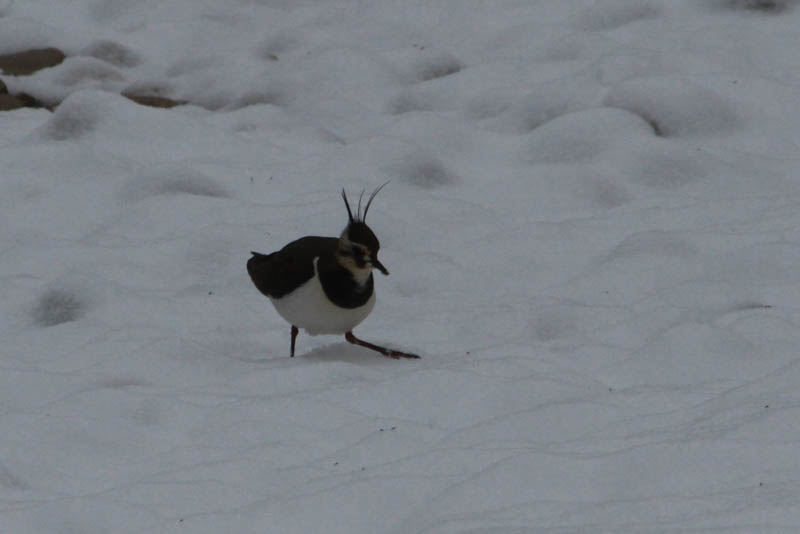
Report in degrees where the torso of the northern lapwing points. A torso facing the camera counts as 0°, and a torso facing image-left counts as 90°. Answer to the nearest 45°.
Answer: approximately 315°

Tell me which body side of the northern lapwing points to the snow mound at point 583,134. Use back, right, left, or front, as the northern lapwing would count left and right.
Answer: left

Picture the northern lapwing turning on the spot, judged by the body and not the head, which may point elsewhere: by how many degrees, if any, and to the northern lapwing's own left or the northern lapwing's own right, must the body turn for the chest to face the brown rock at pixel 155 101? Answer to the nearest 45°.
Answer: approximately 135° to the northern lapwing's own left

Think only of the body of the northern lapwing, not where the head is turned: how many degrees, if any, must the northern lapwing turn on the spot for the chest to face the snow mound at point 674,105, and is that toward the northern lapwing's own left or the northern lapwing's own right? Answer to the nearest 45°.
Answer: approximately 90° to the northern lapwing's own left

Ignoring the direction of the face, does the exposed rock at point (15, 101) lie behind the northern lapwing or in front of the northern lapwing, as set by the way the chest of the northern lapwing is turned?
behind

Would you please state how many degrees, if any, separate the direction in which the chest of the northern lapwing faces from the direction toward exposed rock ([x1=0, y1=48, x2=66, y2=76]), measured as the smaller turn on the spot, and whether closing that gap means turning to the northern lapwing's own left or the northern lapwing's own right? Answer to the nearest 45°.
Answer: approximately 180°

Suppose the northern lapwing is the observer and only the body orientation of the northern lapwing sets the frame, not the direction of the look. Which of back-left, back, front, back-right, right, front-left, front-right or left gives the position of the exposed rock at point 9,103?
back

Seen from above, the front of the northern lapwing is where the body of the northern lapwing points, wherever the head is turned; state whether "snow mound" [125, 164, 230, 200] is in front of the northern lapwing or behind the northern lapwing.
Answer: behind

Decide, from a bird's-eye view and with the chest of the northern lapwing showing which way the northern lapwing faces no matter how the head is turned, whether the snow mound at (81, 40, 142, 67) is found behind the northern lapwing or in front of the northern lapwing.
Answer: behind

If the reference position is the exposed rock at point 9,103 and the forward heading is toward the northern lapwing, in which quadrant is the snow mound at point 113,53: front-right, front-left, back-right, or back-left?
back-left
